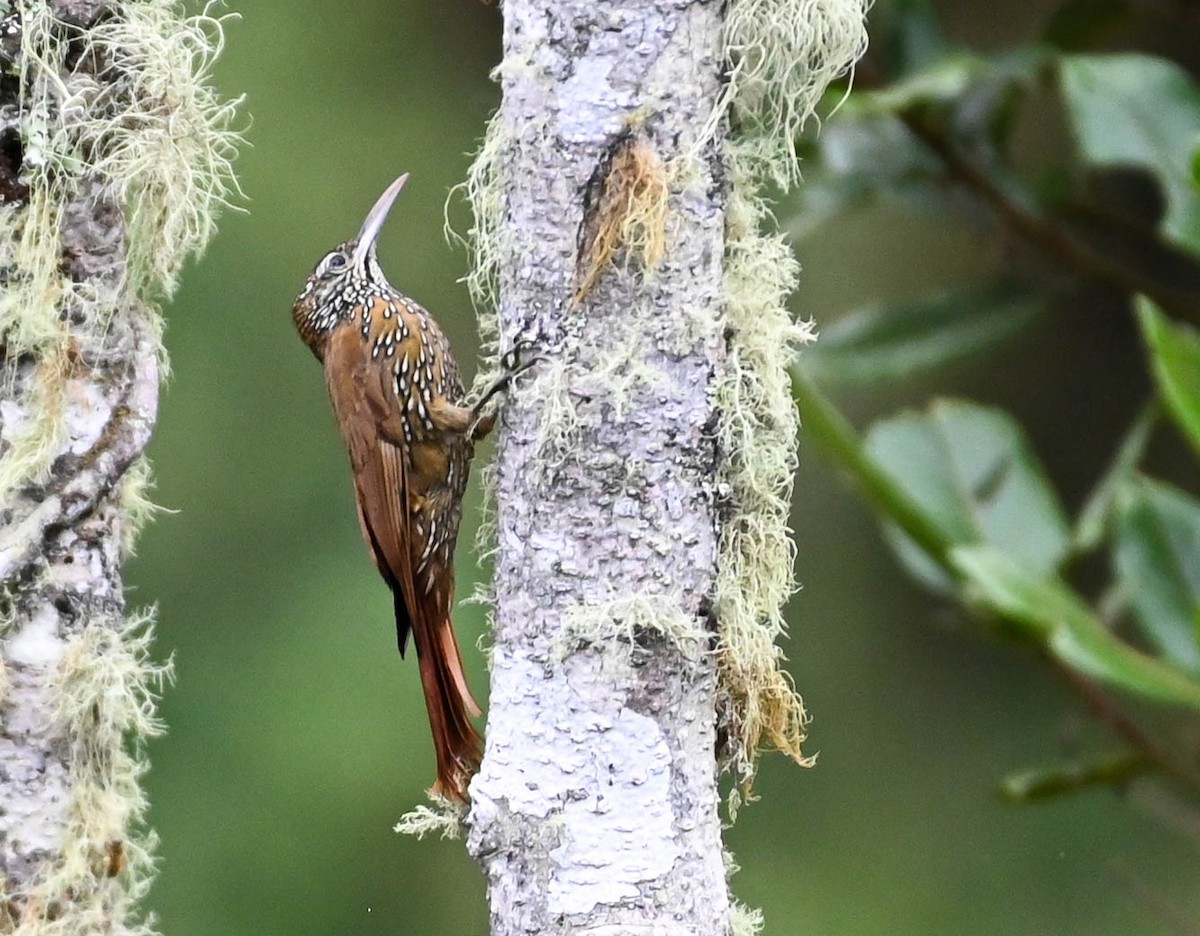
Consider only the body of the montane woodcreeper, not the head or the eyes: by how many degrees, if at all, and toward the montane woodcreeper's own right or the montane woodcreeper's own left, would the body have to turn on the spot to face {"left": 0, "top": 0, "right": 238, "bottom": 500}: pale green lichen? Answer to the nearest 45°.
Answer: approximately 135° to the montane woodcreeper's own right

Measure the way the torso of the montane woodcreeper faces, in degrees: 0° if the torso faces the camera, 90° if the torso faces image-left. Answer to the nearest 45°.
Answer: approximately 270°
